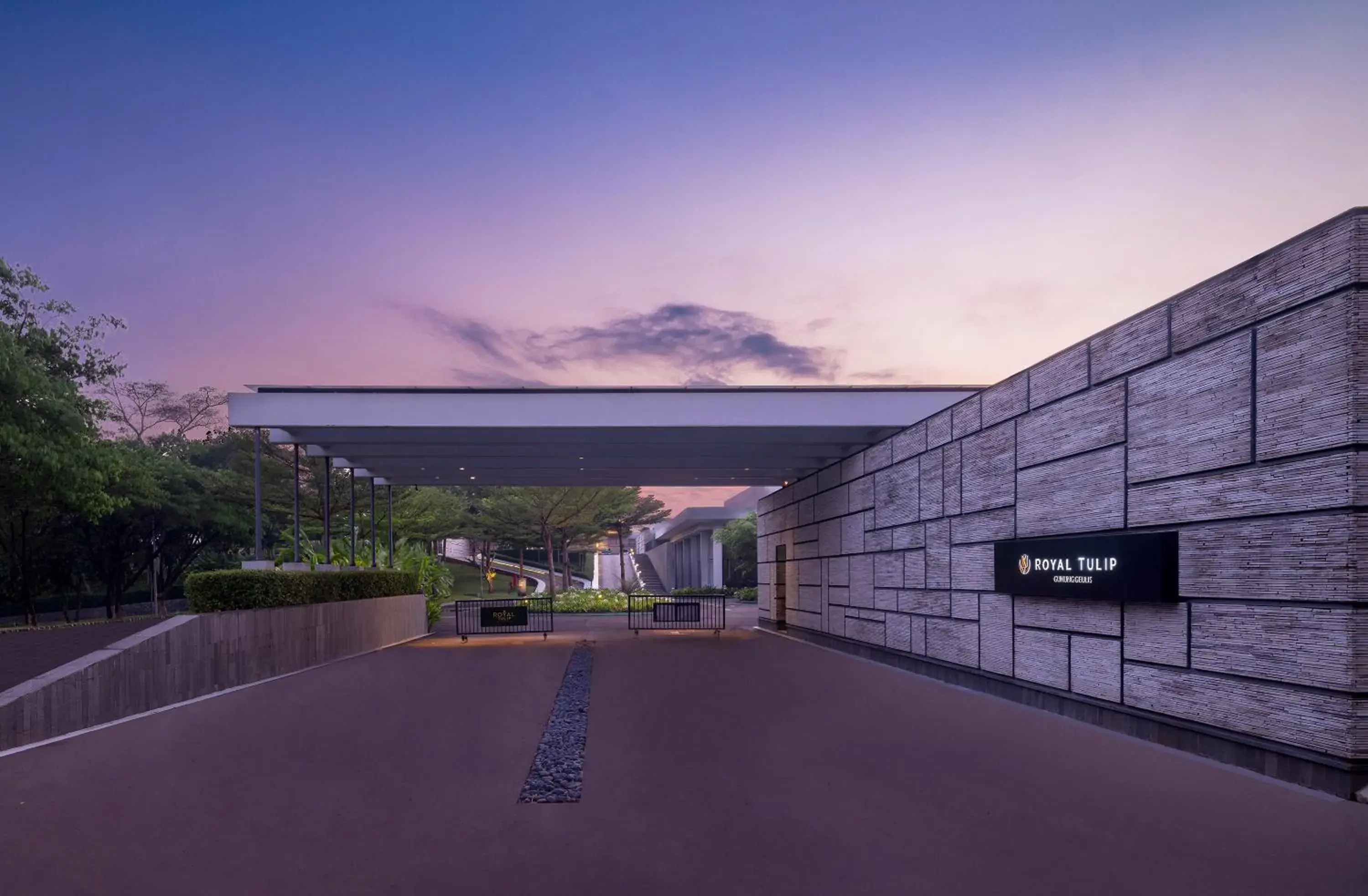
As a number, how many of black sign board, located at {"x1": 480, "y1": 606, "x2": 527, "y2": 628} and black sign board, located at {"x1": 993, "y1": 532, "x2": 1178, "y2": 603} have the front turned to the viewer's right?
0

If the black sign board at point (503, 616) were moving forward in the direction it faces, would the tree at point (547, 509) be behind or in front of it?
behind

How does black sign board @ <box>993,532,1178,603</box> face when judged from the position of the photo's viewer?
facing the viewer and to the left of the viewer

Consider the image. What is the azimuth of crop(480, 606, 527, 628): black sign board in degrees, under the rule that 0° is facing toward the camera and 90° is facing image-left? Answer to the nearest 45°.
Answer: approximately 0°

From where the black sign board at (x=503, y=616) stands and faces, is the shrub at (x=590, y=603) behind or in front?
behind

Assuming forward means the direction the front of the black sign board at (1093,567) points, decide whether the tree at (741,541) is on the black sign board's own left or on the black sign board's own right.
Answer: on the black sign board's own right
